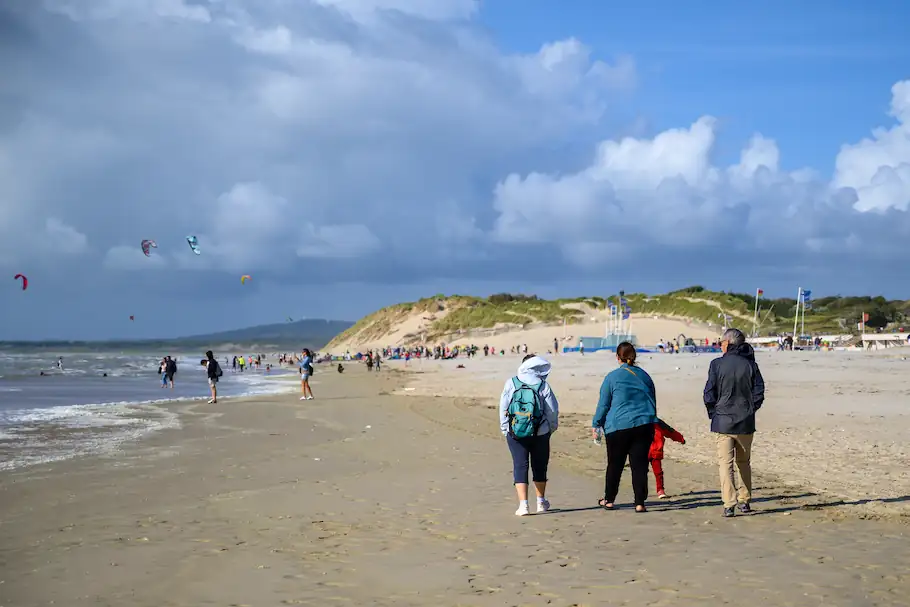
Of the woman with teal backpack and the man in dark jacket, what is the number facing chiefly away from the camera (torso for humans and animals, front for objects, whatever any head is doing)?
2

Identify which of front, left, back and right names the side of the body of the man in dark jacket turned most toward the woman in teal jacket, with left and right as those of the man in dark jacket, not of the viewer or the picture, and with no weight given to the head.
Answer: left

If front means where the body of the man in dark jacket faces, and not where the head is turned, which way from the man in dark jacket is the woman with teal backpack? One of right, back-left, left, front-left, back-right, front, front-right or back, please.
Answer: left

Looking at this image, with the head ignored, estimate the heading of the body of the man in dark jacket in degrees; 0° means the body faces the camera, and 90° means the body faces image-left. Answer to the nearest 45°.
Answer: approximately 180°

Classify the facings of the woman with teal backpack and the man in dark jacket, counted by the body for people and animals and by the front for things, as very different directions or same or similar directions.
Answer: same or similar directions

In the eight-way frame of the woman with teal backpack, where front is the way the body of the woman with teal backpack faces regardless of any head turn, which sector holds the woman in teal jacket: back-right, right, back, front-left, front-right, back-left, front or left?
right

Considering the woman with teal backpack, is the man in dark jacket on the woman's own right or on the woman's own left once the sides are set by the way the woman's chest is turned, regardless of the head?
on the woman's own right

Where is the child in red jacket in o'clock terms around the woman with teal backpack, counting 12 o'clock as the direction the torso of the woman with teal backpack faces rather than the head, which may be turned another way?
The child in red jacket is roughly at 2 o'clock from the woman with teal backpack.

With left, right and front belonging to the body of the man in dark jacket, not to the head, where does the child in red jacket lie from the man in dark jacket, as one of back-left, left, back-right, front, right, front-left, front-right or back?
front-left

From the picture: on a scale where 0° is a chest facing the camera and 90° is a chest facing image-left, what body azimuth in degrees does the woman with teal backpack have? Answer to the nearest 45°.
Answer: approximately 180°
